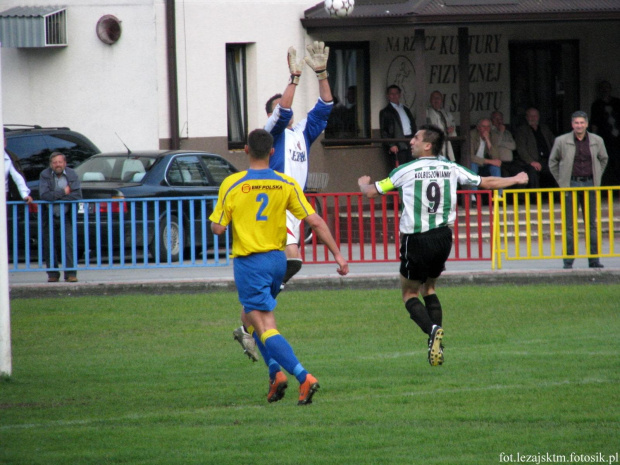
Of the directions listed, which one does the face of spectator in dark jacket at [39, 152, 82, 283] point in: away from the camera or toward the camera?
toward the camera

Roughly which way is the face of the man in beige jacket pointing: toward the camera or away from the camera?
toward the camera

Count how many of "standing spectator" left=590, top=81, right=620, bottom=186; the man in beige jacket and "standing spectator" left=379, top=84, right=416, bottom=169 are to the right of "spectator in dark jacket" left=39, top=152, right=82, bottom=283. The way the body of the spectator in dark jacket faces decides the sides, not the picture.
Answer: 0

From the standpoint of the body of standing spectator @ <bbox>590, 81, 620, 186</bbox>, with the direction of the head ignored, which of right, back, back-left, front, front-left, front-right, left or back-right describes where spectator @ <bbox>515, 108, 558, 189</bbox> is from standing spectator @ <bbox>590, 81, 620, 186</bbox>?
front-right

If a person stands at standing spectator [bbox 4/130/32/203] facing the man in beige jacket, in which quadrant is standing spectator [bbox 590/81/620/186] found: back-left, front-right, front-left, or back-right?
front-left

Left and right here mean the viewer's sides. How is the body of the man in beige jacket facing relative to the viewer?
facing the viewer

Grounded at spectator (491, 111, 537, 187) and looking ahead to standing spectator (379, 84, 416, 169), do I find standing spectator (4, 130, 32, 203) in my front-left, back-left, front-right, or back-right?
front-left

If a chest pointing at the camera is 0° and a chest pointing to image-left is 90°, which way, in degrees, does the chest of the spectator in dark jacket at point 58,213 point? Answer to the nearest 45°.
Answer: approximately 0°

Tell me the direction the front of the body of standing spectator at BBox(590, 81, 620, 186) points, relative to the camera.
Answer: toward the camera

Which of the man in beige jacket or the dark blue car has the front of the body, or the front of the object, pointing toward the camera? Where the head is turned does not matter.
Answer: the man in beige jacket

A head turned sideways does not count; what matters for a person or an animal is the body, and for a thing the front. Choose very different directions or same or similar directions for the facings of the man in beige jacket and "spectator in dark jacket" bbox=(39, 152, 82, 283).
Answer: same or similar directions

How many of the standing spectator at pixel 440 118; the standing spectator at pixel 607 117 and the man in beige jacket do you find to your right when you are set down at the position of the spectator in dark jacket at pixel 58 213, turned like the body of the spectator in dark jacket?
0

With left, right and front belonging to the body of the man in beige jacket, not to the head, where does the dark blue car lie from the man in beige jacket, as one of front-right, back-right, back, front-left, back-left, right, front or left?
right

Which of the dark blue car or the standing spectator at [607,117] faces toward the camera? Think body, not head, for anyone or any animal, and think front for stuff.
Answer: the standing spectator

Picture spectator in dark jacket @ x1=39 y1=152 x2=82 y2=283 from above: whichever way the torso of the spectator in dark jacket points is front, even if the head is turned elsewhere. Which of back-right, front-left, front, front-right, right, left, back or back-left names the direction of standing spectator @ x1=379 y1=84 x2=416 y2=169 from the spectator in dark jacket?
back-left

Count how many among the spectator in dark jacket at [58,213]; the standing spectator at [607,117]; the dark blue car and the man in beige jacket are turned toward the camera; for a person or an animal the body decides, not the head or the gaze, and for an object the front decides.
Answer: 3

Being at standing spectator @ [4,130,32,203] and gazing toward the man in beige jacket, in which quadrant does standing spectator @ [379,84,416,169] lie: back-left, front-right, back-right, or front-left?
front-left
